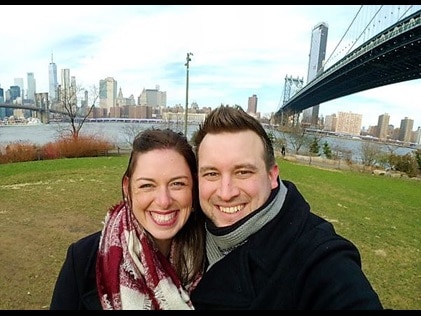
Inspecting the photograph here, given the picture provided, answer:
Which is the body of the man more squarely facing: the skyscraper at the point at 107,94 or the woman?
the woman

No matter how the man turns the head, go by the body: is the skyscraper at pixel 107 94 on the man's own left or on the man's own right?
on the man's own right

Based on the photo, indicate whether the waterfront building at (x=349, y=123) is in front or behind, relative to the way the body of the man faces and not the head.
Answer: behind

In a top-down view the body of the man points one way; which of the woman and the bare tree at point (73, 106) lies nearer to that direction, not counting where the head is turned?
the woman

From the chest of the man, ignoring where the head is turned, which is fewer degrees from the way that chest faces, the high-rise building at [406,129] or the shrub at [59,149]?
the shrub

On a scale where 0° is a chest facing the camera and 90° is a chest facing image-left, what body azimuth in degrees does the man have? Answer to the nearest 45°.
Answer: approximately 45°

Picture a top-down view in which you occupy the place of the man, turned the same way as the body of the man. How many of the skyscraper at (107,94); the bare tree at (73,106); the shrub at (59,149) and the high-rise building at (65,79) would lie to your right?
4

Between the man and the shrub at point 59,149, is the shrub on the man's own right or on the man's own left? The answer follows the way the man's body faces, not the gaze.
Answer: on the man's own right

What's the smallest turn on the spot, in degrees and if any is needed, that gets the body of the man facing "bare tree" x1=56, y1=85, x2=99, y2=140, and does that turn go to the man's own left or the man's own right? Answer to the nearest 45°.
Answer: approximately 90° to the man's own right

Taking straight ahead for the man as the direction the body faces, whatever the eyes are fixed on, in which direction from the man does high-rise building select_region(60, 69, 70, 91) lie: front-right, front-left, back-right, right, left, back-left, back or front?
right

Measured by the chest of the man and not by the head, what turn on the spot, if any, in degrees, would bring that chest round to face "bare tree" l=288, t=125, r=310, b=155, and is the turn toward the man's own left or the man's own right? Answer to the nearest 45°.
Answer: approximately 135° to the man's own right
